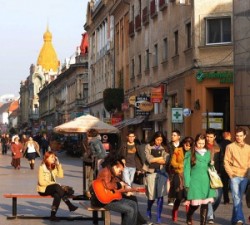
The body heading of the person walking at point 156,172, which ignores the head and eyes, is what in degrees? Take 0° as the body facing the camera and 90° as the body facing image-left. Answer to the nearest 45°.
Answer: approximately 0°

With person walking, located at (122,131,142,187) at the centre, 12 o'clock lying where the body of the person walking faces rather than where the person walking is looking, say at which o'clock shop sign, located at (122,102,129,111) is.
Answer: The shop sign is roughly at 6 o'clock from the person walking.

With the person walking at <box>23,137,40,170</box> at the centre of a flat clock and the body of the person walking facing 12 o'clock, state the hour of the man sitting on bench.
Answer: The man sitting on bench is roughly at 12 o'clock from the person walking.

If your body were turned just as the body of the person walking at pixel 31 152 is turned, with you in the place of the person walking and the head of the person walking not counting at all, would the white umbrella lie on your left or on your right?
on your left

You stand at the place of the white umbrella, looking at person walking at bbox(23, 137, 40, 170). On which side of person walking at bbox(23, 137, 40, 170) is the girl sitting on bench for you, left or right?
left
